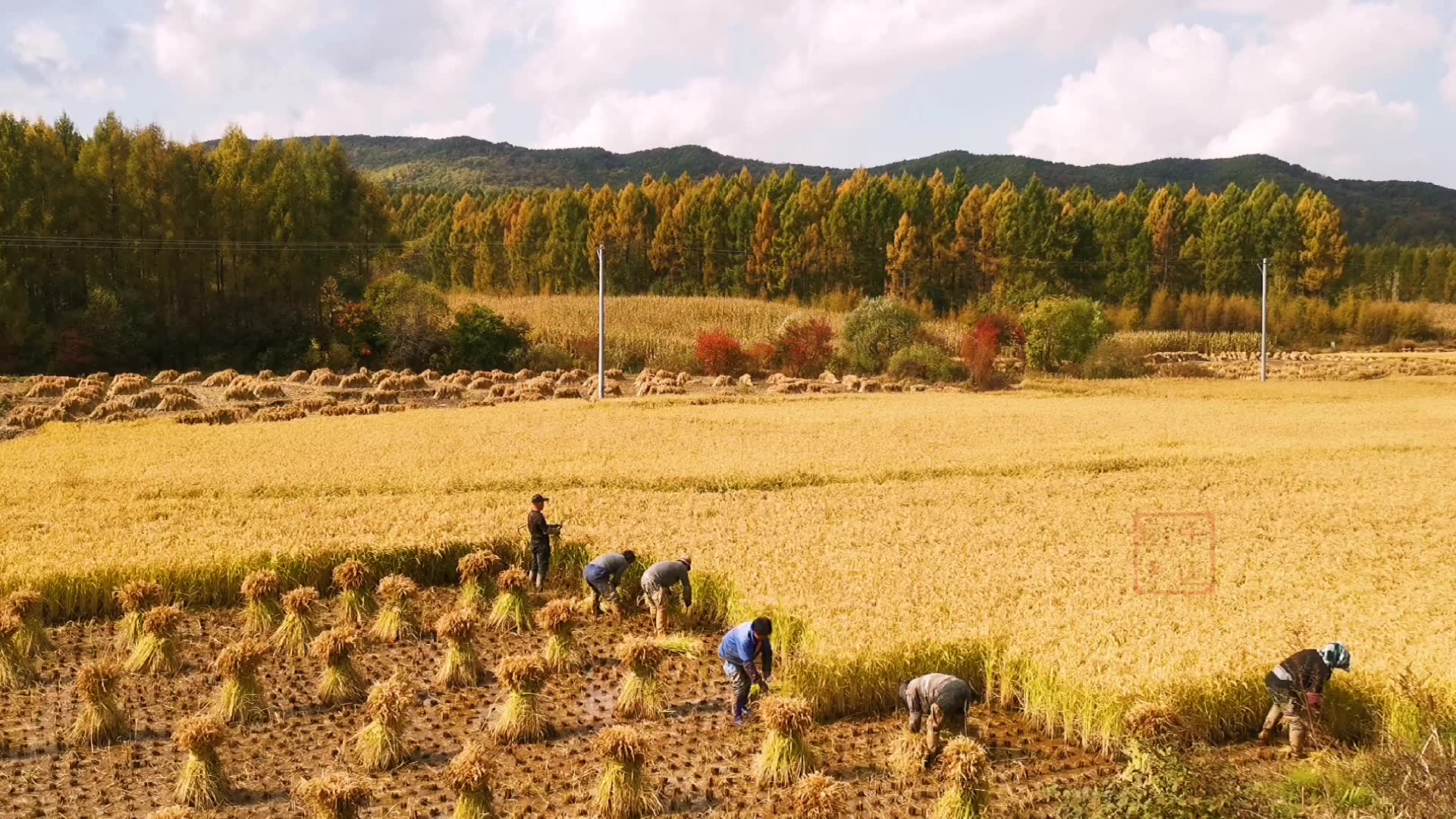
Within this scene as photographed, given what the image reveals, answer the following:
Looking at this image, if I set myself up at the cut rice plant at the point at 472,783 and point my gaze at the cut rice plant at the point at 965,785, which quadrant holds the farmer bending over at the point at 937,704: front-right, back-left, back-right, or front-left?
front-left

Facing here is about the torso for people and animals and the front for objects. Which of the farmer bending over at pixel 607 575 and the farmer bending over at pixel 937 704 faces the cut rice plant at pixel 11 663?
the farmer bending over at pixel 937 704

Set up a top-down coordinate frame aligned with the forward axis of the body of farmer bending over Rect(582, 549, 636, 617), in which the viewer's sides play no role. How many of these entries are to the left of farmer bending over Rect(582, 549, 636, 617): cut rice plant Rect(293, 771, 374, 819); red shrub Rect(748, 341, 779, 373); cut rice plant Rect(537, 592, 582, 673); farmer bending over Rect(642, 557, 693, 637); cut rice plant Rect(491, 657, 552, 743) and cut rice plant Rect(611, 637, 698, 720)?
1

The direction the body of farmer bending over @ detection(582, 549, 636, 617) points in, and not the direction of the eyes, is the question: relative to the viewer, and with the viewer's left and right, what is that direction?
facing to the right of the viewer

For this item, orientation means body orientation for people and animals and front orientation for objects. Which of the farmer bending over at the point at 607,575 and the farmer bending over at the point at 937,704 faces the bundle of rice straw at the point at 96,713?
the farmer bending over at the point at 937,704

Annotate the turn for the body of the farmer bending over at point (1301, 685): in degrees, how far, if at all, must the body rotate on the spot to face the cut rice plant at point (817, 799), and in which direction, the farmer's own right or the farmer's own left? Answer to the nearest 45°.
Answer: approximately 135° to the farmer's own right

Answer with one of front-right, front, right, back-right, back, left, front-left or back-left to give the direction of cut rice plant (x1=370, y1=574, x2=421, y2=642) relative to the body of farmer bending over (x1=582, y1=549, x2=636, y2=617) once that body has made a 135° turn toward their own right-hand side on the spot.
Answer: front-right

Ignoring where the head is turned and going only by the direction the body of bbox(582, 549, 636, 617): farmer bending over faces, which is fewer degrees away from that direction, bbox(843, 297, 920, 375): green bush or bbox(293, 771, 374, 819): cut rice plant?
the green bush

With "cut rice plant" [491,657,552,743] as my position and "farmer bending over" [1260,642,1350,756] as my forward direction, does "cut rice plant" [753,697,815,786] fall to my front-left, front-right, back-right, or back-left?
front-right

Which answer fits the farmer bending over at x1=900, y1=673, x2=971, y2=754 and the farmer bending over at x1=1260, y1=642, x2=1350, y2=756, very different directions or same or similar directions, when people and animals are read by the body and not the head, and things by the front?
very different directions

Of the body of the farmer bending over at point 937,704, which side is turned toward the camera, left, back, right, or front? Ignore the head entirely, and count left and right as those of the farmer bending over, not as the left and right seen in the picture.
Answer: left

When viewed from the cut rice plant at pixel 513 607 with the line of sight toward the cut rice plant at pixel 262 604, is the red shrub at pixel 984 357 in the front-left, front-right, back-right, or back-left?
back-right

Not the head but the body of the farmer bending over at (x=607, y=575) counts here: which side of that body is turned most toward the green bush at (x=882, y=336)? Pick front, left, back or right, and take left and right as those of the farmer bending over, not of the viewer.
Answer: left

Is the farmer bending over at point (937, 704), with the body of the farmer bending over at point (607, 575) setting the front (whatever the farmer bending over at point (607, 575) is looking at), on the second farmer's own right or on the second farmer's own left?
on the second farmer's own right

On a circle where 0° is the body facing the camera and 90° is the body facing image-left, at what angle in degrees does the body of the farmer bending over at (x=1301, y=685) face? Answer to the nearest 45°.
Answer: approximately 270°

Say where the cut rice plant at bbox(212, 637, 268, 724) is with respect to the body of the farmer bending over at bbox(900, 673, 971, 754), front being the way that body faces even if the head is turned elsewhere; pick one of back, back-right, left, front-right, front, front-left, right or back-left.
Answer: front
